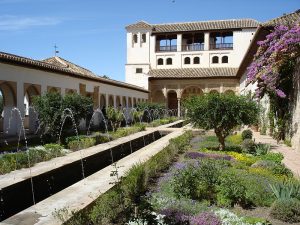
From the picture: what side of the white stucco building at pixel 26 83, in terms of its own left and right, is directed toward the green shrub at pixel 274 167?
front

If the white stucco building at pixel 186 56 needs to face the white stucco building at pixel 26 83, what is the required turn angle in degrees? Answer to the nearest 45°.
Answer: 0° — it already faces it

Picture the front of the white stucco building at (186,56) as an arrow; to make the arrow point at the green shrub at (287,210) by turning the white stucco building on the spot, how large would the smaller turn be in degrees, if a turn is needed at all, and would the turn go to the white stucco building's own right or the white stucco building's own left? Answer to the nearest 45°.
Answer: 0° — it already faces it

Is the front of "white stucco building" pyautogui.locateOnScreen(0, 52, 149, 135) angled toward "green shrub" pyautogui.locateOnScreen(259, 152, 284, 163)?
yes

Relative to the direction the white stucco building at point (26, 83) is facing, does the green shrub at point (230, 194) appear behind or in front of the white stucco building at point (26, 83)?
in front

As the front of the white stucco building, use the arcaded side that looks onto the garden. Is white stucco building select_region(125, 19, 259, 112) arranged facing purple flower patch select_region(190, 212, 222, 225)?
yes

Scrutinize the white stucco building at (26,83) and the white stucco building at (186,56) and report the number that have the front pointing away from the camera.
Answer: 0

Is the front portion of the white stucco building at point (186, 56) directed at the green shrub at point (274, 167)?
yes

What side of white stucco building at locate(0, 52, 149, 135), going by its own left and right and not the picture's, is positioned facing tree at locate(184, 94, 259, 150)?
front

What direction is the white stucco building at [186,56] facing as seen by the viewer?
toward the camera

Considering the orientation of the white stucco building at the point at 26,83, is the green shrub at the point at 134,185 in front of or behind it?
in front

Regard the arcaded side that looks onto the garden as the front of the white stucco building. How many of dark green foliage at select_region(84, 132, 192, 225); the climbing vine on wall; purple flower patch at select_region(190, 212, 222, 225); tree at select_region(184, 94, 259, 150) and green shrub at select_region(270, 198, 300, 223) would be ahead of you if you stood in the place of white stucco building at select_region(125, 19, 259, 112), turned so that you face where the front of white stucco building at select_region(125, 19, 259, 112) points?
5

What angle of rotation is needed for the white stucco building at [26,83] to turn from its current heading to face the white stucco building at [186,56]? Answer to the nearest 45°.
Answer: approximately 90° to its left

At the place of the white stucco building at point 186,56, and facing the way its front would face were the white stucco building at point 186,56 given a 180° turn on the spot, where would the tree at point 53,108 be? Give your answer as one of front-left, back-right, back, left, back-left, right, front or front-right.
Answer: back

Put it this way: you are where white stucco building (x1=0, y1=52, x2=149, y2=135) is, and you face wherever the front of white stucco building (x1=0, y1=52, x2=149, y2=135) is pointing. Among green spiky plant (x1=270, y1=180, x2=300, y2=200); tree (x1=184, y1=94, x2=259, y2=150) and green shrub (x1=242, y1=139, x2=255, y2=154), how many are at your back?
0

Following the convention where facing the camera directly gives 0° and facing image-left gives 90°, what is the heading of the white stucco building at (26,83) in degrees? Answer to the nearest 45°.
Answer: approximately 315°

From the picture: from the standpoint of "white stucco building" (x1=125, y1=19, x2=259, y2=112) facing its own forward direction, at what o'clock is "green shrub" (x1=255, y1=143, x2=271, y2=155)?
The green shrub is roughly at 12 o'clock from the white stucco building.

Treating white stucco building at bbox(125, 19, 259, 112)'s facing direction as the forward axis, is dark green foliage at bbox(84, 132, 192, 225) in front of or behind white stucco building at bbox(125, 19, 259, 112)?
in front

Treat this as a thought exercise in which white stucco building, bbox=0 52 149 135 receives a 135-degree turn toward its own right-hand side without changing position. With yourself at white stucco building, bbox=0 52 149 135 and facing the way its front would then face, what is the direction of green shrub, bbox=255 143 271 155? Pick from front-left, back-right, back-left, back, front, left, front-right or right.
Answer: back-left
